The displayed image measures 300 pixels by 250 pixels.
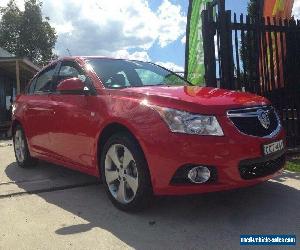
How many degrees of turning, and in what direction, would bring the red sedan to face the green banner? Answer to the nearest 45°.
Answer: approximately 135° to its left

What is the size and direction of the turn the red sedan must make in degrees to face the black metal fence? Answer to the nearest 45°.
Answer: approximately 90° to its left

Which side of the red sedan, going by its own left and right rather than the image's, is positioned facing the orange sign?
left
